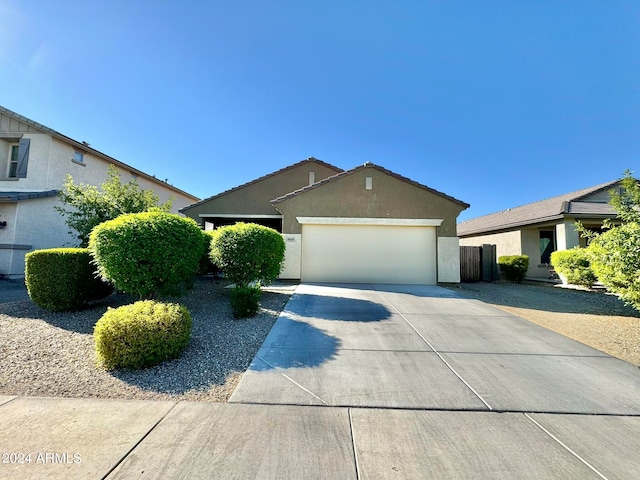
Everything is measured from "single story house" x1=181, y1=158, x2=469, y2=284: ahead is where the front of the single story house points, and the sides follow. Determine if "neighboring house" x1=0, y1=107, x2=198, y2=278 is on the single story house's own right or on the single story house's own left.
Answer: on the single story house's own right

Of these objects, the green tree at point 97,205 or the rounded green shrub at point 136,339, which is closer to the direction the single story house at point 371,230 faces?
the rounded green shrub

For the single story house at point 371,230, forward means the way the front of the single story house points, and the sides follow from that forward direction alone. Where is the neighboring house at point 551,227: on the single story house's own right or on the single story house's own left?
on the single story house's own left

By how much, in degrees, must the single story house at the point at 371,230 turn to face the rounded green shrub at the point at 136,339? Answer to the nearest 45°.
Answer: approximately 45° to its right

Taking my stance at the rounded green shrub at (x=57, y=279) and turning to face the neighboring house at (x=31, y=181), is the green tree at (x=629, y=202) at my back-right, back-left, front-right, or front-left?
back-right

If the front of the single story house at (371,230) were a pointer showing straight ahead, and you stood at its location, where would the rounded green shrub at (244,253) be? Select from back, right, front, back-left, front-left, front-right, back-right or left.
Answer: front-right

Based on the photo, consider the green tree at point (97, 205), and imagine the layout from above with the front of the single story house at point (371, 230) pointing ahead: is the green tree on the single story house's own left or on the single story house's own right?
on the single story house's own right

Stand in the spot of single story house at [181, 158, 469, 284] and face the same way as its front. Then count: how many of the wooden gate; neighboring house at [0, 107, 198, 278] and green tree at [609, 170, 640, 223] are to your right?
1

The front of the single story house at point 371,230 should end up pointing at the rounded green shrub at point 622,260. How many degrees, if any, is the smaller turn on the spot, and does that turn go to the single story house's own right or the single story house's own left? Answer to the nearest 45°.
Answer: approximately 45° to the single story house's own left

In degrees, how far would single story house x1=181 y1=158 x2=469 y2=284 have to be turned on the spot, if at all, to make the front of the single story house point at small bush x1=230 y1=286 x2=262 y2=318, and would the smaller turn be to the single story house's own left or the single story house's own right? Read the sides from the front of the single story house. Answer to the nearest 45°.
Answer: approximately 45° to the single story house's own right

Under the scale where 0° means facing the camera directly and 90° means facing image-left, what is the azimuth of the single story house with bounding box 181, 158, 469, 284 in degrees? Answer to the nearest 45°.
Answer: approximately 0°
